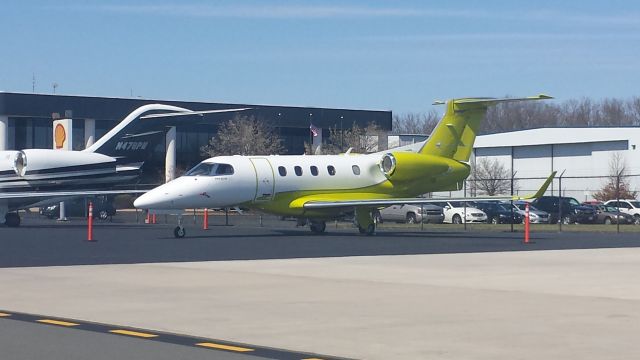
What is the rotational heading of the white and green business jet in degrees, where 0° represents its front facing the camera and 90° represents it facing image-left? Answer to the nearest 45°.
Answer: approximately 45°
